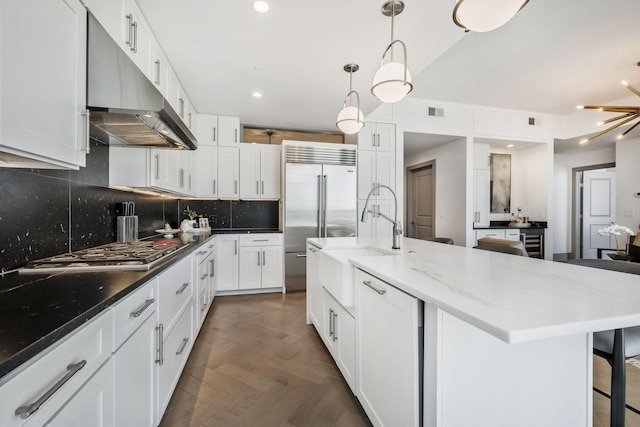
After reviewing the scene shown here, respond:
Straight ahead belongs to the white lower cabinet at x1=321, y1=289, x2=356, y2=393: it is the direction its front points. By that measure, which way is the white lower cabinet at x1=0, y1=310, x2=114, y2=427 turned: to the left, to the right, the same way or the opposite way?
the opposite way

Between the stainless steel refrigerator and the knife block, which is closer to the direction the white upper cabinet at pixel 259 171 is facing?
the knife block

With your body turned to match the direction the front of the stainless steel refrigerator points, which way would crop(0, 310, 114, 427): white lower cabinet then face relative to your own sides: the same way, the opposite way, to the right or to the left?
to the left

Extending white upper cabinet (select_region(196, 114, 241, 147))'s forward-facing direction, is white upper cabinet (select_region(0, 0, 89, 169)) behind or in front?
in front

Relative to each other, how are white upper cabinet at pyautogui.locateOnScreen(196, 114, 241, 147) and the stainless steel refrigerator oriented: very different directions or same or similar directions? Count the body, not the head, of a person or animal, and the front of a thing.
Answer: same or similar directions

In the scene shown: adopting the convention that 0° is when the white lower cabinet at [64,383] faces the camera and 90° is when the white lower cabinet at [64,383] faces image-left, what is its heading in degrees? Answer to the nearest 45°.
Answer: approximately 315°

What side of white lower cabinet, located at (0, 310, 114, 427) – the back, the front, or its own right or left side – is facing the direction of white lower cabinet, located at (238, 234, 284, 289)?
left

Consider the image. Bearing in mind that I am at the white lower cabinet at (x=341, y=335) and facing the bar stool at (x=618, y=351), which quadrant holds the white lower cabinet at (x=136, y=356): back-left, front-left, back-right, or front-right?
back-right

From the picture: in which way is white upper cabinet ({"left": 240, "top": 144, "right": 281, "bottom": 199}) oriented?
toward the camera

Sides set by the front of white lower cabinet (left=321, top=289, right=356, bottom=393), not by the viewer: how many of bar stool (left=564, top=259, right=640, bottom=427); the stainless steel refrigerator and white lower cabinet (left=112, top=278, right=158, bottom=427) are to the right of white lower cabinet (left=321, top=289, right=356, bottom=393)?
1

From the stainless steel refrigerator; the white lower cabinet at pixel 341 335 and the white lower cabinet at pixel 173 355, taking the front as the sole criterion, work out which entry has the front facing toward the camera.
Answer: the stainless steel refrigerator

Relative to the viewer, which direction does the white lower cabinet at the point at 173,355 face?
to the viewer's right

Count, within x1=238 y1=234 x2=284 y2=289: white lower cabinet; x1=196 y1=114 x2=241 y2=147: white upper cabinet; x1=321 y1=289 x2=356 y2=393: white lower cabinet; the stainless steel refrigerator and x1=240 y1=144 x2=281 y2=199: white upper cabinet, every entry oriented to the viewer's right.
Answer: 0

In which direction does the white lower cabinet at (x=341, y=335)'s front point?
to the viewer's left

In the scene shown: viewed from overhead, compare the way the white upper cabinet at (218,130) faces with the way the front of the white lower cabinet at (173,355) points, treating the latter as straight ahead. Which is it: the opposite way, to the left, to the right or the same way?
to the right

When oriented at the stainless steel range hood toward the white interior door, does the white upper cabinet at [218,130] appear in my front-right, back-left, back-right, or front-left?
front-left

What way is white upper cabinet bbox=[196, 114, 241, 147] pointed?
toward the camera

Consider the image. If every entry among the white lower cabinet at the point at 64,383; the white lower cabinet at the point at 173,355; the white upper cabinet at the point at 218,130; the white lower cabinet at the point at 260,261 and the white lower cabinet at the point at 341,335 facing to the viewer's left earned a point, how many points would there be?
1
